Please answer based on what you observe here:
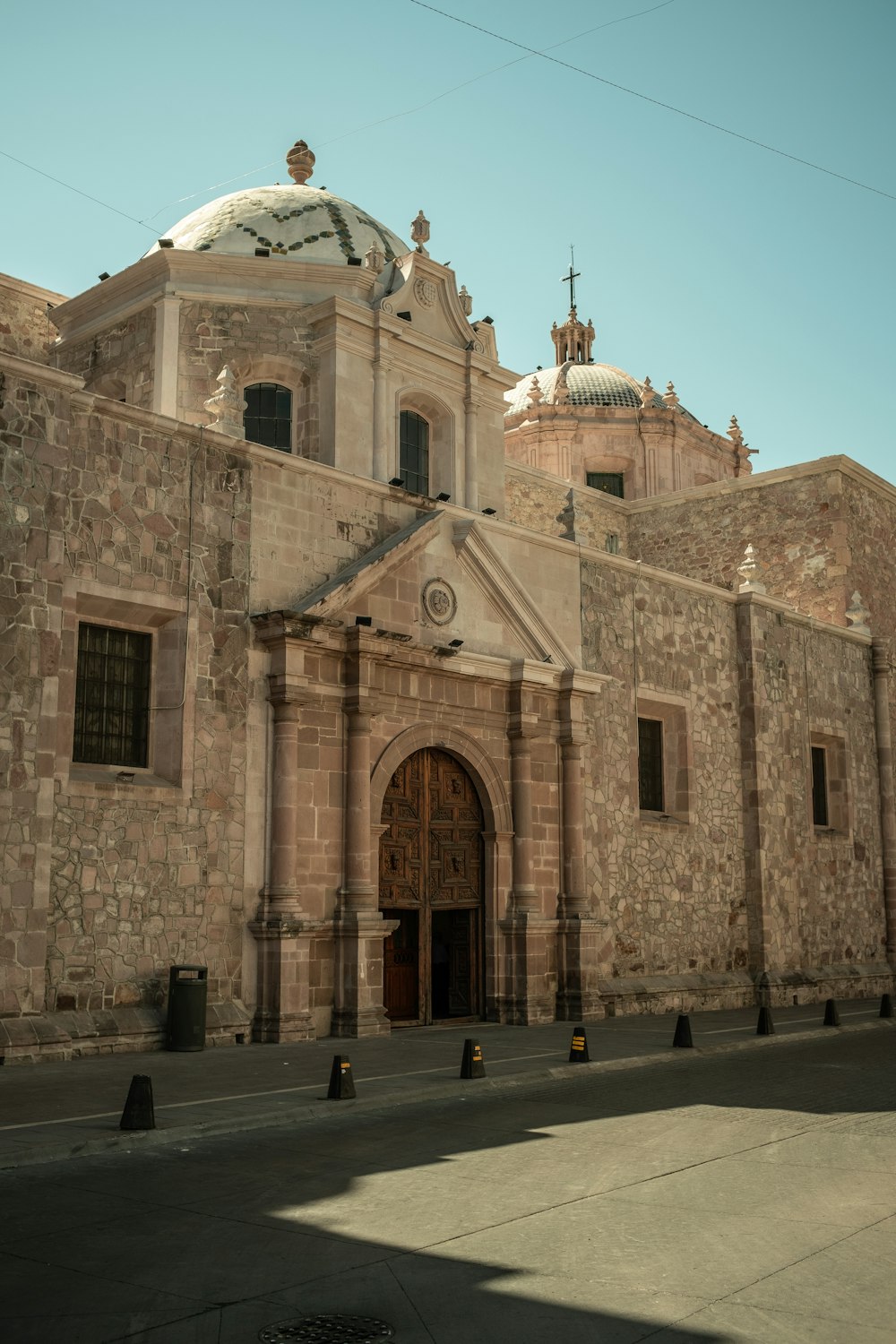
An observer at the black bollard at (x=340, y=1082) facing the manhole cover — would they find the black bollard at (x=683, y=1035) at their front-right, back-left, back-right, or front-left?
back-left

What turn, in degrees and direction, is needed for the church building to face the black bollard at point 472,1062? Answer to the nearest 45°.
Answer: approximately 45° to its right

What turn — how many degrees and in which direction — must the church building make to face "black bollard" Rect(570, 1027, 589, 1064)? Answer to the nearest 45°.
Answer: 0° — it already faces it

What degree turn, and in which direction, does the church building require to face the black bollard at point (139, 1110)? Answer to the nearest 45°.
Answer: approximately 45° to its right

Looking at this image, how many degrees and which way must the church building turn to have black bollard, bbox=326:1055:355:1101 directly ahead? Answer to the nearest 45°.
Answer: approximately 45° to its right
